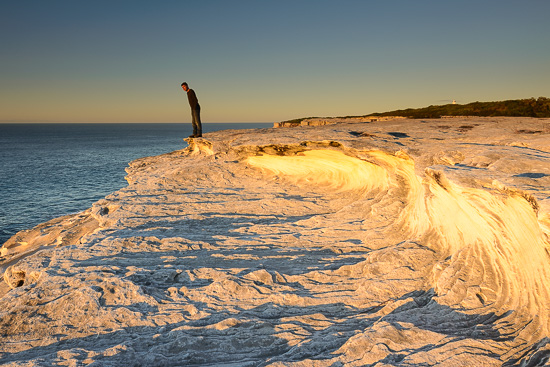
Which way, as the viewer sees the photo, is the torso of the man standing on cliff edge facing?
to the viewer's left
